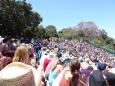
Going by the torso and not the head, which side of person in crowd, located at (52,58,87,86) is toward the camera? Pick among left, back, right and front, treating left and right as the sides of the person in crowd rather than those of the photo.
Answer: back

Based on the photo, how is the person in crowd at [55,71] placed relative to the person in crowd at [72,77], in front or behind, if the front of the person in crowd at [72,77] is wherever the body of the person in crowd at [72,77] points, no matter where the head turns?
in front
